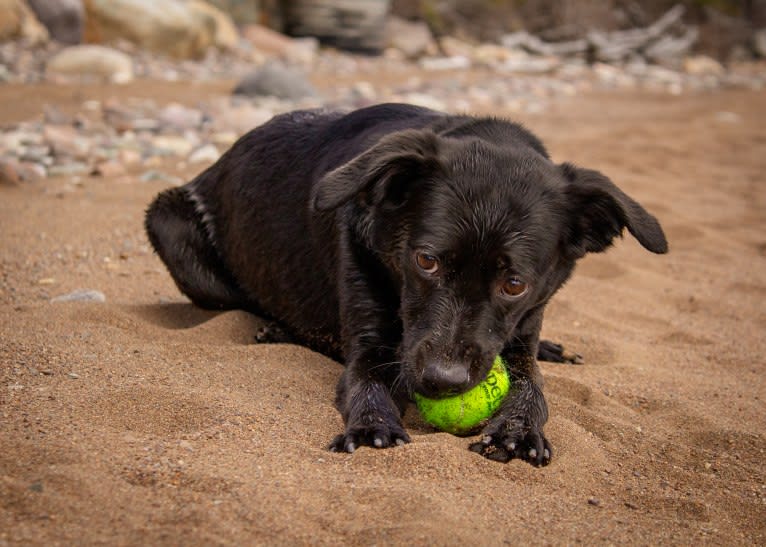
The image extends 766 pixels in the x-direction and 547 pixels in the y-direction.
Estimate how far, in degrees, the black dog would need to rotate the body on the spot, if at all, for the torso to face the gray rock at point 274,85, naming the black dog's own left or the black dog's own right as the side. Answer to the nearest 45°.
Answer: approximately 135° to the black dog's own left

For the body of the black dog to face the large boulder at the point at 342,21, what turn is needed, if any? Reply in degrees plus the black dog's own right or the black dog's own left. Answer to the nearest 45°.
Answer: approximately 135° to the black dog's own left

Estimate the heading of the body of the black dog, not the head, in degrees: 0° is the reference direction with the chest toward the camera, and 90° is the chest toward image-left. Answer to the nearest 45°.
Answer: approximately 315°

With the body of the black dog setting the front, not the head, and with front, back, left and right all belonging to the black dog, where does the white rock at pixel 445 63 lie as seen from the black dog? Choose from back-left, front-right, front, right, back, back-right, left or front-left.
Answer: back-left

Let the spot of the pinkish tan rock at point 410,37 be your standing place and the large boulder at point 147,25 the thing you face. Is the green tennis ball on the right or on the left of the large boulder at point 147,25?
left

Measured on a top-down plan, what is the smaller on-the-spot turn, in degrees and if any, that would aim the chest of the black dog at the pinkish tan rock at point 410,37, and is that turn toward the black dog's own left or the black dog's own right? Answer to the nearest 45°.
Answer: approximately 135° to the black dog's own left
